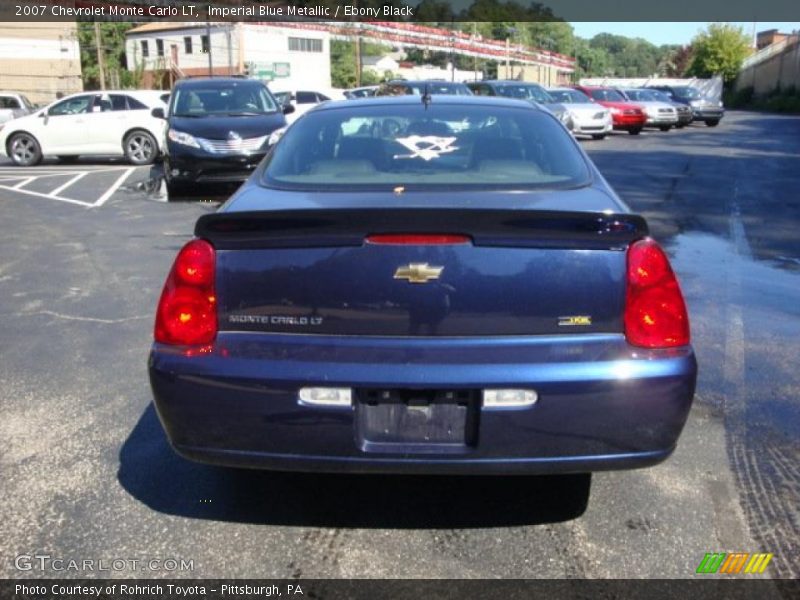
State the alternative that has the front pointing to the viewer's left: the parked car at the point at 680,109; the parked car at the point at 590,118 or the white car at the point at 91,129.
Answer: the white car

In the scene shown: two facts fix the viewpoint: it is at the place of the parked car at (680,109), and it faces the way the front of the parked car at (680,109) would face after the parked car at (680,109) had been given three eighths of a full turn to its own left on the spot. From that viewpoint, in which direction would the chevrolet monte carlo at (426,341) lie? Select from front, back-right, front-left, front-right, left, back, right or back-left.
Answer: back

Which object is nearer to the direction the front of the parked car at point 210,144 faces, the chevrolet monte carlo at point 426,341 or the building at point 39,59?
the chevrolet monte carlo

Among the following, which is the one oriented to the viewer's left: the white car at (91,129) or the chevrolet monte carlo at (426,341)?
the white car

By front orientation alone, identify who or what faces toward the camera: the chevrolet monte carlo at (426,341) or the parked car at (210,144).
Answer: the parked car

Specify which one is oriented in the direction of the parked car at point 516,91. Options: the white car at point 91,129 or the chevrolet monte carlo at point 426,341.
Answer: the chevrolet monte carlo

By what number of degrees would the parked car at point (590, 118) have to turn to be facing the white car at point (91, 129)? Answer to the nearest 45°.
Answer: approximately 90° to its right

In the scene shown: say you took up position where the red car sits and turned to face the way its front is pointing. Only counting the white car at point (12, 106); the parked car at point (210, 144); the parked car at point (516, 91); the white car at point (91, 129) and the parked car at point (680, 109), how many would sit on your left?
1

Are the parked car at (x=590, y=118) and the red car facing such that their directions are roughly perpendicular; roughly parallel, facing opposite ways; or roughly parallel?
roughly parallel

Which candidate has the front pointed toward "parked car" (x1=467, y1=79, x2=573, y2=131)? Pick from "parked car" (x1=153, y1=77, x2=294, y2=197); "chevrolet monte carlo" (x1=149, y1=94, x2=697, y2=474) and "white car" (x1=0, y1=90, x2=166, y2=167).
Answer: the chevrolet monte carlo

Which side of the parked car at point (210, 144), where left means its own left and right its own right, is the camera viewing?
front

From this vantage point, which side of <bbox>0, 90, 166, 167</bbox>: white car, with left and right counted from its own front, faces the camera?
left

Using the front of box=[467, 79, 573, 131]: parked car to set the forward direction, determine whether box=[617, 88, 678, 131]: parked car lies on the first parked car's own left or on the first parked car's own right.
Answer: on the first parked car's own left

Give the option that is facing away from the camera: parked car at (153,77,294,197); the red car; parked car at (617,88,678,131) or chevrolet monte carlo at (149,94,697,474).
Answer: the chevrolet monte carlo

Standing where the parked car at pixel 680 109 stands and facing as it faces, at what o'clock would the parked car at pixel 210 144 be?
the parked car at pixel 210 144 is roughly at 2 o'clock from the parked car at pixel 680 109.

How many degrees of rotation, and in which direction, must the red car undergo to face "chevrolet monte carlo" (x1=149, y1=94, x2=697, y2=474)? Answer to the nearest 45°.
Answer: approximately 45° to its right

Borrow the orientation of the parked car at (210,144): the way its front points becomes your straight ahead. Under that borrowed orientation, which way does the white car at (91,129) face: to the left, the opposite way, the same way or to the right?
to the right

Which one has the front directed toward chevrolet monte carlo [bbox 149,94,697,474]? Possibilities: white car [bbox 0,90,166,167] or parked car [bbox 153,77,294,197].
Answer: the parked car

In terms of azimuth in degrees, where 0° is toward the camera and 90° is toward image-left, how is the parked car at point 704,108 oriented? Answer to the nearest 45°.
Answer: approximately 315°
